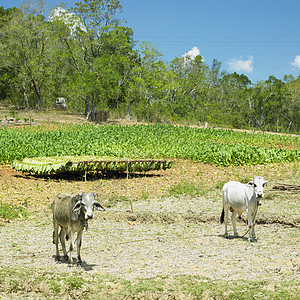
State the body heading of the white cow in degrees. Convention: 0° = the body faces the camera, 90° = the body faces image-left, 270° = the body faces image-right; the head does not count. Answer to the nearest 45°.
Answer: approximately 315°

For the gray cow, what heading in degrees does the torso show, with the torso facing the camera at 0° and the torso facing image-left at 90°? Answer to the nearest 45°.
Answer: approximately 315°

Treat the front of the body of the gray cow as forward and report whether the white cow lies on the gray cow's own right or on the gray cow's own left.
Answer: on the gray cow's own left

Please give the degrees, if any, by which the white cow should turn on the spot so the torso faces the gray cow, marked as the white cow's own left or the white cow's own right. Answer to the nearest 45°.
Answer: approximately 90° to the white cow's own right

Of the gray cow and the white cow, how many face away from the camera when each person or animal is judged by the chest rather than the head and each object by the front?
0
